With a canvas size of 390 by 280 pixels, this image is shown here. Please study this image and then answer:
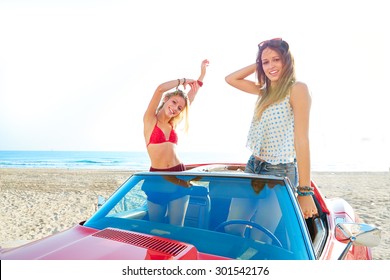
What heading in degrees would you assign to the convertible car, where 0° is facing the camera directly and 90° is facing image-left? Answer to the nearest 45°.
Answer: approximately 45°
